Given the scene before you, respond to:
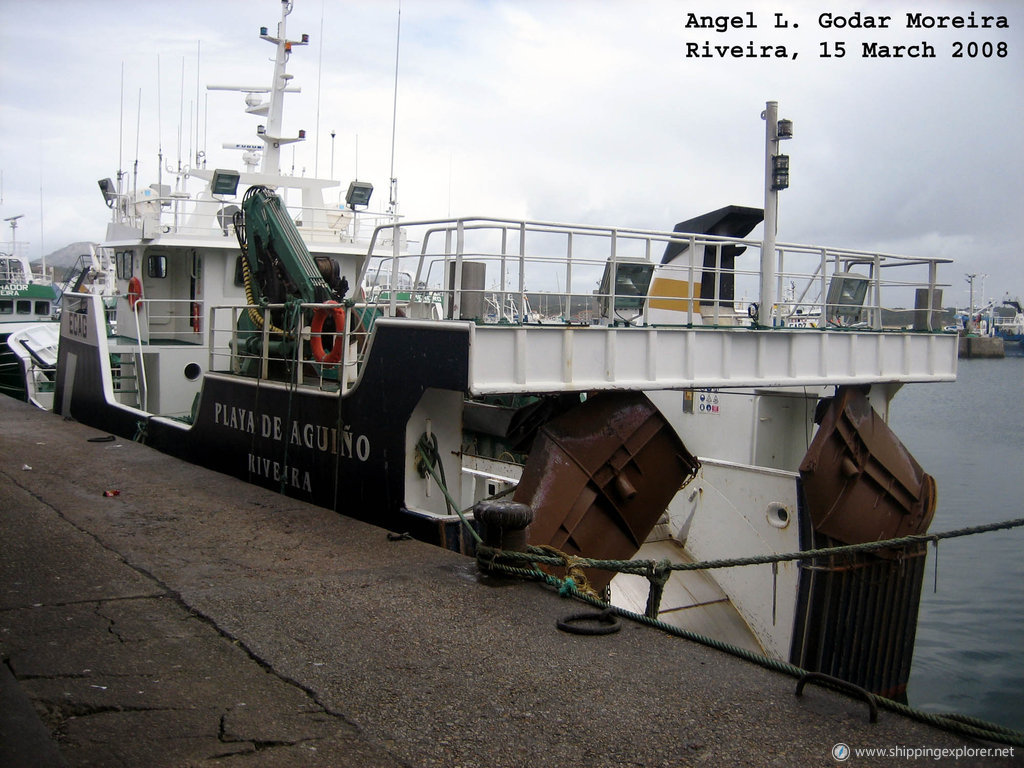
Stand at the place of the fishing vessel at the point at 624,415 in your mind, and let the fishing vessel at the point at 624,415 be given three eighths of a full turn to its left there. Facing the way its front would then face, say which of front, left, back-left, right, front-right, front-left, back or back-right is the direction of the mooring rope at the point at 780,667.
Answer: front

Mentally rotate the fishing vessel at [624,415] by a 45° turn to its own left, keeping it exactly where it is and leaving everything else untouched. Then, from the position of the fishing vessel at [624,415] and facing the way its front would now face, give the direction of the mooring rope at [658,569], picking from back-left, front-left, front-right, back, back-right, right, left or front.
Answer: left

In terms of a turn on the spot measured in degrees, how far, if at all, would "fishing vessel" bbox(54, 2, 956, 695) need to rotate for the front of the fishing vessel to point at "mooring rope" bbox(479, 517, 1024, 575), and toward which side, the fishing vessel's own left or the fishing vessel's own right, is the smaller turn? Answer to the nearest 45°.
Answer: approximately 135° to the fishing vessel's own left

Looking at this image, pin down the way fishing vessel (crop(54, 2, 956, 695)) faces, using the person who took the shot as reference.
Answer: facing away from the viewer and to the left of the viewer
